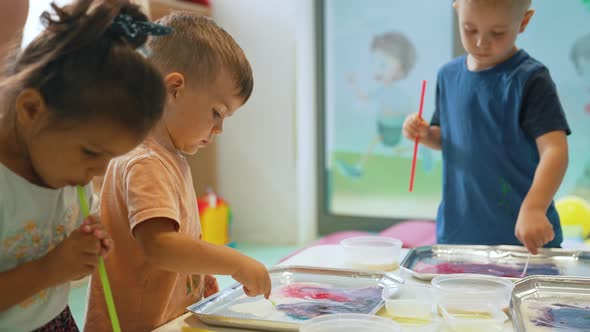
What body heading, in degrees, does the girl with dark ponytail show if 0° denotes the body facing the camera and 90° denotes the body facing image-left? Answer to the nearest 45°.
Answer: approximately 315°

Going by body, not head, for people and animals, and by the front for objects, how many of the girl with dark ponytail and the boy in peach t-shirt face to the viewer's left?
0

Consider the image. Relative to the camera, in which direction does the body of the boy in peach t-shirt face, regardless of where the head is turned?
to the viewer's right
